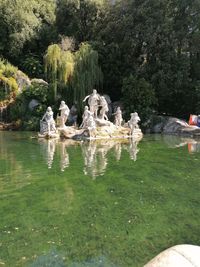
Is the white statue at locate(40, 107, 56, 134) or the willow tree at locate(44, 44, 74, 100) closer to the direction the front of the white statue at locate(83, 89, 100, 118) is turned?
the white statue

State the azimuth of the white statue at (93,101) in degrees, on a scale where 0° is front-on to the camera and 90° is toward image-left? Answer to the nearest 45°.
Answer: approximately 0°

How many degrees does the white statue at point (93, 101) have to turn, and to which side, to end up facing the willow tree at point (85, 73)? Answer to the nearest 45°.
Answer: approximately 180°

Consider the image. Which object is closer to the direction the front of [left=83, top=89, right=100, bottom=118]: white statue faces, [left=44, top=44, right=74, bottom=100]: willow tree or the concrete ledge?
the concrete ledge

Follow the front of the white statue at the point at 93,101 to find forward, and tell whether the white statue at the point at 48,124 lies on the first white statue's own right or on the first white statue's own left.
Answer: on the first white statue's own right

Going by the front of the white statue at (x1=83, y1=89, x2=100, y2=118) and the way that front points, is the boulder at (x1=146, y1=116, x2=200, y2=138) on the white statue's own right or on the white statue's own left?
on the white statue's own left

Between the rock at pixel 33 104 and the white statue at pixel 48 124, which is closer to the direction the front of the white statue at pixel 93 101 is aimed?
the white statue

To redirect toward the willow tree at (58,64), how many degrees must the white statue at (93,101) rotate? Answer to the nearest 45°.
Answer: approximately 135° to its right

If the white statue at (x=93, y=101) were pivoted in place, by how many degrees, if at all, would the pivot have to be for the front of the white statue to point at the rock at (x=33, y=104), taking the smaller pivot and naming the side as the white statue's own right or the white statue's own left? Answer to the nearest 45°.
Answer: approximately 135° to the white statue's own right

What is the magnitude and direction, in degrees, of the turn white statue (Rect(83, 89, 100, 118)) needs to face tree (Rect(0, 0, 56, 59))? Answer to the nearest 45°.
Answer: approximately 135° to its right
